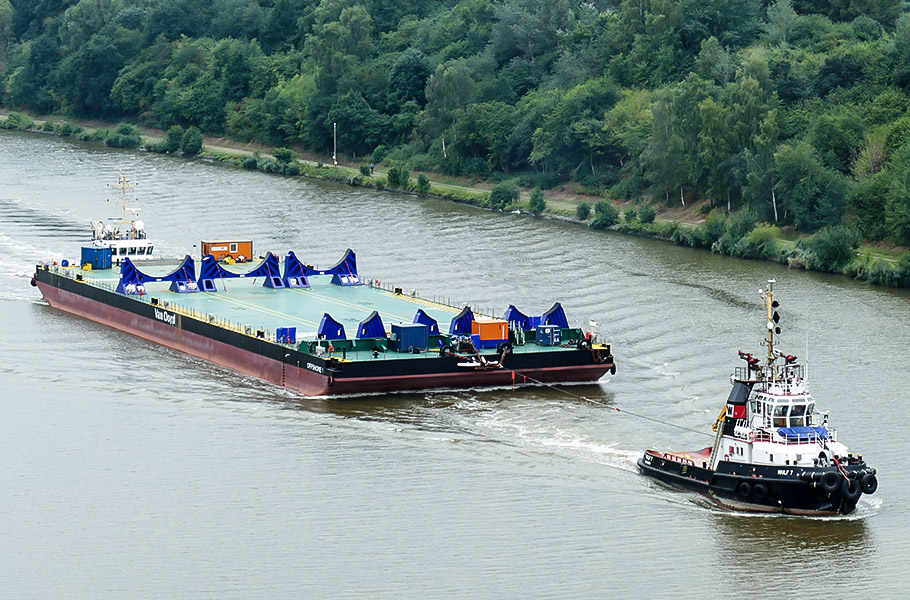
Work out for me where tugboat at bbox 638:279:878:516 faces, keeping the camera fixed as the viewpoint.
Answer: facing the viewer and to the right of the viewer
